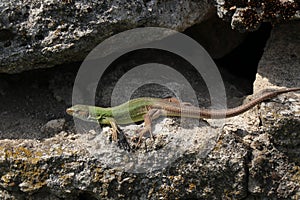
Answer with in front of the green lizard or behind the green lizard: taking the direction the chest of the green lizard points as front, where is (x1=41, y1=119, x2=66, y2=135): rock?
in front

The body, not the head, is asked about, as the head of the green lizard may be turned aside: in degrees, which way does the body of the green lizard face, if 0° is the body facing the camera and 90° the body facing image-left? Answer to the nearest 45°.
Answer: approximately 90°

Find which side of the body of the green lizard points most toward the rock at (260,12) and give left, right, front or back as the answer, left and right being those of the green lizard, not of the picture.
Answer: back
